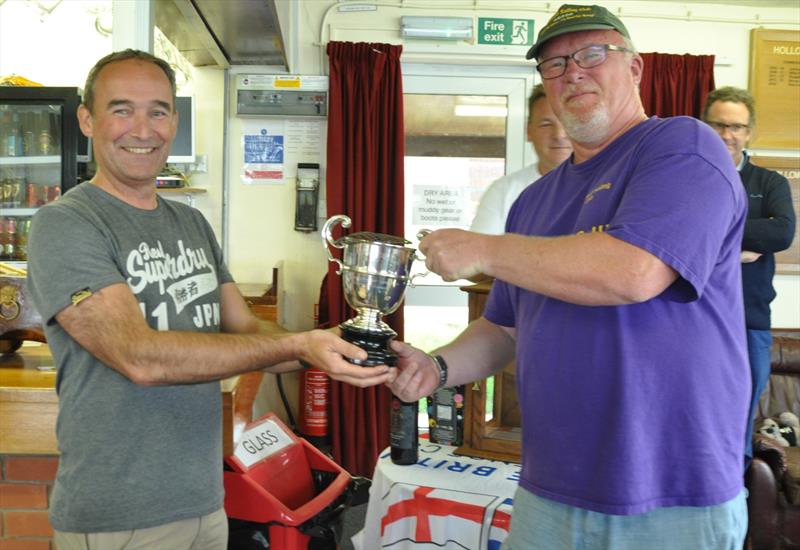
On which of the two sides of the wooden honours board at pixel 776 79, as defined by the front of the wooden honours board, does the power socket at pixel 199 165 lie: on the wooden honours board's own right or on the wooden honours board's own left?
on the wooden honours board's own right

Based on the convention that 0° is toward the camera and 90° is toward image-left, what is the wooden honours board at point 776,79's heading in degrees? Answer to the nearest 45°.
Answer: approximately 0°

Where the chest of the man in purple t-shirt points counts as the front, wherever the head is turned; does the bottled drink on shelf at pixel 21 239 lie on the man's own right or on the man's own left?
on the man's own right

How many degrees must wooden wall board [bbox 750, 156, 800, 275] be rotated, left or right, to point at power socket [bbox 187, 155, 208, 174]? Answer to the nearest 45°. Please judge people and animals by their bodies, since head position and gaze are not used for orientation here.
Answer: approximately 45° to its right
